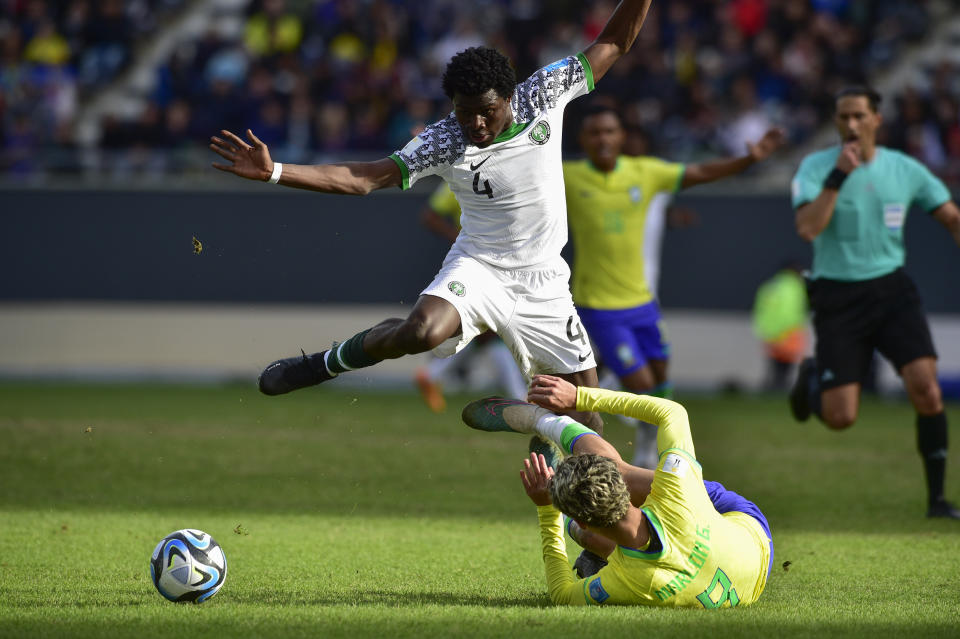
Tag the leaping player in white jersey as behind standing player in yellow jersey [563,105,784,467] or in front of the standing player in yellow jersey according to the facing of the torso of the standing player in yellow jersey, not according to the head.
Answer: in front

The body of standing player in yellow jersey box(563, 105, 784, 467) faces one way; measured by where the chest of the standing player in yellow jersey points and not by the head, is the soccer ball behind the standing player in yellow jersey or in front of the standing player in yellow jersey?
in front

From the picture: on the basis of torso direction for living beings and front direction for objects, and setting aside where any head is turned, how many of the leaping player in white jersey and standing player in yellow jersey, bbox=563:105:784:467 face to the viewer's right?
0

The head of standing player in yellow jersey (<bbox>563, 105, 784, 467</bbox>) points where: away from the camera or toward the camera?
toward the camera

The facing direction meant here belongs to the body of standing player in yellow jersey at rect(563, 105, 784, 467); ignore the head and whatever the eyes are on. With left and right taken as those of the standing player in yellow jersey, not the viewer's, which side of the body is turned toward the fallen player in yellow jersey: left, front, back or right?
front

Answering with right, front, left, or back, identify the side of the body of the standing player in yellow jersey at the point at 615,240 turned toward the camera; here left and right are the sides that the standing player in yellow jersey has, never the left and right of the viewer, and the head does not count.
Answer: front

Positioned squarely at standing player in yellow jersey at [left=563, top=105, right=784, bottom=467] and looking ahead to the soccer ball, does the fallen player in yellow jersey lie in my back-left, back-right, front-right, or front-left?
front-left

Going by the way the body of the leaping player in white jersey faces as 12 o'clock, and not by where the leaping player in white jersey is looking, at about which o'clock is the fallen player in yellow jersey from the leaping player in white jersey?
The fallen player in yellow jersey is roughly at 10 o'clock from the leaping player in white jersey.
